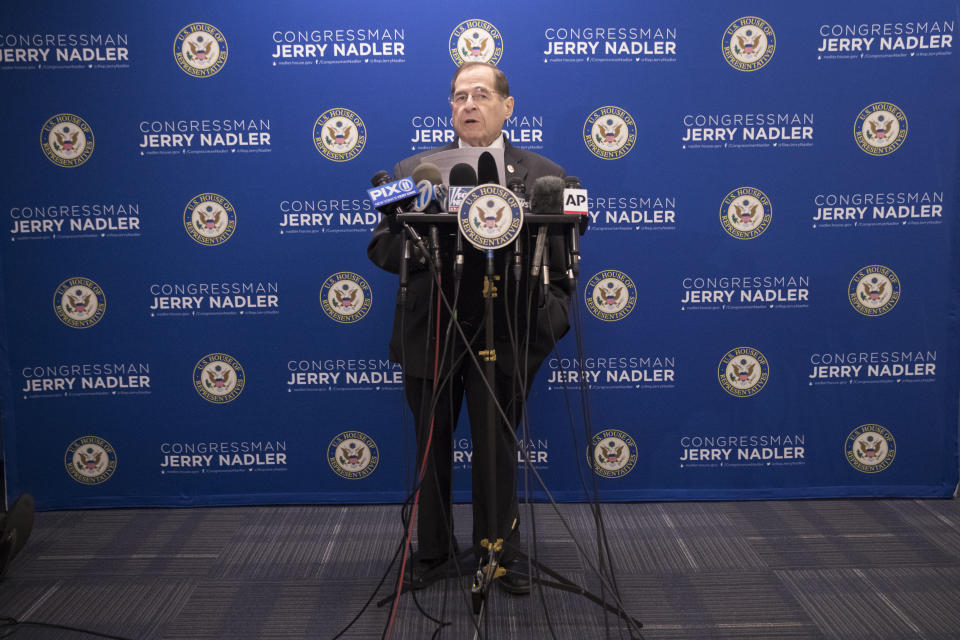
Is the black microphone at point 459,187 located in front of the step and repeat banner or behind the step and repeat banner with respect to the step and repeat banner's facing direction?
in front

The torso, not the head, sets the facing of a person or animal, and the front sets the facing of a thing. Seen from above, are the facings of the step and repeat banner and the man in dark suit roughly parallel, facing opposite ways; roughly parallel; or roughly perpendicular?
roughly parallel

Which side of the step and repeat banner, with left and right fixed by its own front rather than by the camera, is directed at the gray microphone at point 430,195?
front

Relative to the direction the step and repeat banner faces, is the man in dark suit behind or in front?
in front

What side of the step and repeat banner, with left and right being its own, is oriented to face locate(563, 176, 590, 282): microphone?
front

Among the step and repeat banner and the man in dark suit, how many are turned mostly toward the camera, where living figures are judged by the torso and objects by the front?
2

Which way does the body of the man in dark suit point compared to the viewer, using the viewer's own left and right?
facing the viewer

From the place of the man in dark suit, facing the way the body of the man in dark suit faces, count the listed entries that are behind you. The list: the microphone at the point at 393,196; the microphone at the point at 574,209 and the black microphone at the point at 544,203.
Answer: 0

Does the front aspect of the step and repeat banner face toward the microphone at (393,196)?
yes

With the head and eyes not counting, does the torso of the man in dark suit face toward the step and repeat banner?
no

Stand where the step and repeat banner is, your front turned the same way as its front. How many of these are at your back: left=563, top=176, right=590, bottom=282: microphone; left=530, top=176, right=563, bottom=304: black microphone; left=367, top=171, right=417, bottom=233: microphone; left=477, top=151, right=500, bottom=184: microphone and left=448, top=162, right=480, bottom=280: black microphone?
0

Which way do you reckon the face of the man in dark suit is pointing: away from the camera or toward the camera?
toward the camera
